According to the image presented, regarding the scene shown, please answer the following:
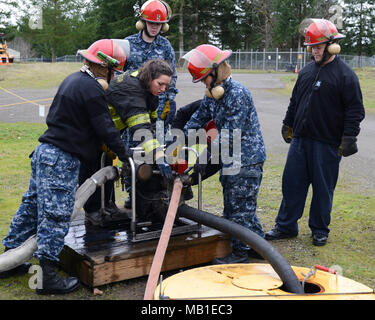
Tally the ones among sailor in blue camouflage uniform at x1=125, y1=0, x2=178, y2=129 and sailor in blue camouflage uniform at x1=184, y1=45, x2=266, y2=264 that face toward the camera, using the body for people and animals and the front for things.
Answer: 1

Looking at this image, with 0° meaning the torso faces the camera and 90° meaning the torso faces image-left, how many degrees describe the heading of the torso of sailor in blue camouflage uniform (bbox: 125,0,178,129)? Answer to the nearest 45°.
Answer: approximately 0°

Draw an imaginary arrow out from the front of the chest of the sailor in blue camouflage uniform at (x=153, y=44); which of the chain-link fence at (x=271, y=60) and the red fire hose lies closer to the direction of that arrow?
the red fire hose

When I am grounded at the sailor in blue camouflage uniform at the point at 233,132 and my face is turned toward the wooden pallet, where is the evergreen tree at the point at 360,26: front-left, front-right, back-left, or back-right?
back-right

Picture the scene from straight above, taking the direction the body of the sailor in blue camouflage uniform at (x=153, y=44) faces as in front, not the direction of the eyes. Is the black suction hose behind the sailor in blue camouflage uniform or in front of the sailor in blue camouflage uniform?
in front

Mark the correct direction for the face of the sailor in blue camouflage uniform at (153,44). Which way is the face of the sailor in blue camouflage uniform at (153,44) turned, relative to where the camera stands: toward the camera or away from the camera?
toward the camera

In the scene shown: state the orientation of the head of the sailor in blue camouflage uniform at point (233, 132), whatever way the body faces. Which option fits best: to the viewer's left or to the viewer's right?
to the viewer's left

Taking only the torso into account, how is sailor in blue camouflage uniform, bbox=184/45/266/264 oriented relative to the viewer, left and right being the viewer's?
facing to the left of the viewer

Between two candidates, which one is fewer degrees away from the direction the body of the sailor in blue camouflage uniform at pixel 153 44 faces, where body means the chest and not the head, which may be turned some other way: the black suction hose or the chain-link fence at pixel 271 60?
the black suction hose

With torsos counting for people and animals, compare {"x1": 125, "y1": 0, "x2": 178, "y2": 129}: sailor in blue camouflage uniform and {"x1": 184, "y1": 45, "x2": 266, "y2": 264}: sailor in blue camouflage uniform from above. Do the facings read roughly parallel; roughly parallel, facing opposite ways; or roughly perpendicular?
roughly perpendicular

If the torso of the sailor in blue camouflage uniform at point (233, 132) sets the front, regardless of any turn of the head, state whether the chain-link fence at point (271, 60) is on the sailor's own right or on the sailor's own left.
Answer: on the sailor's own right
